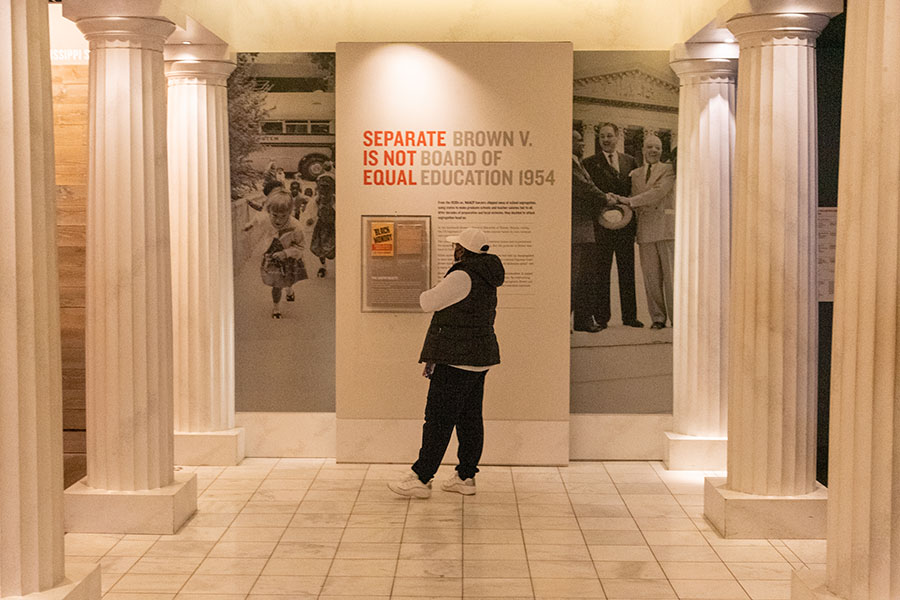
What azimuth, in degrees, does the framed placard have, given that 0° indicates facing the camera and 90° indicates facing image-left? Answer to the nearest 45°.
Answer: approximately 0°

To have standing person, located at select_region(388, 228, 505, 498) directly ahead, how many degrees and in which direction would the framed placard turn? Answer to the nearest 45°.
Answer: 0° — it already faces them

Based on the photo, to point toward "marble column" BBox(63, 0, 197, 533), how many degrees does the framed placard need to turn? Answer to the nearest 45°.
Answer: approximately 45° to its right

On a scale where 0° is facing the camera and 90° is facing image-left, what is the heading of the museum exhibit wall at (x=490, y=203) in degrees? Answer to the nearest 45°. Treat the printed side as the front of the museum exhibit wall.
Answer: approximately 0°

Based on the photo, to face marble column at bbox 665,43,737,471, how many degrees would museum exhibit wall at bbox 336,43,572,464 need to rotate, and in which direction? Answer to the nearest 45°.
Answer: approximately 90° to its left

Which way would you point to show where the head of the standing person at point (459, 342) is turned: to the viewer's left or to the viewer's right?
to the viewer's left

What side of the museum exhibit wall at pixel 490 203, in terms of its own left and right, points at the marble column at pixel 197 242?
right

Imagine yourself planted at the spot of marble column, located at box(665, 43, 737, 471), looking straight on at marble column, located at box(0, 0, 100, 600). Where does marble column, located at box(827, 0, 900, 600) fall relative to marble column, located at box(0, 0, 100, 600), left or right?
left

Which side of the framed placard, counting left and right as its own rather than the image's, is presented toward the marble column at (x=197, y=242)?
right

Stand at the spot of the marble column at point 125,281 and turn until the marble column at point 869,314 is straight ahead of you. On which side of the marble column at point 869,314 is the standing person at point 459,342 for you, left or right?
left

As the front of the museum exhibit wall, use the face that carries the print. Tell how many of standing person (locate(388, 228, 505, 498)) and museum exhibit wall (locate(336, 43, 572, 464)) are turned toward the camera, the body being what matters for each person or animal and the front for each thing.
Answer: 1

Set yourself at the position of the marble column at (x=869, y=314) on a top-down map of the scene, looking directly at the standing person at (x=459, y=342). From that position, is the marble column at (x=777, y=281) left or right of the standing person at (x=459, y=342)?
right
